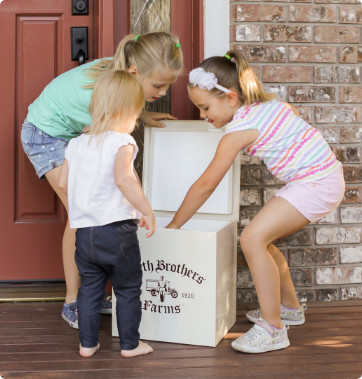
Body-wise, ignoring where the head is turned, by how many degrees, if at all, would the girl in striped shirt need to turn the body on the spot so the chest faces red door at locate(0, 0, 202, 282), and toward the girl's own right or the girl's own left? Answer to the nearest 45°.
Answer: approximately 45° to the girl's own right

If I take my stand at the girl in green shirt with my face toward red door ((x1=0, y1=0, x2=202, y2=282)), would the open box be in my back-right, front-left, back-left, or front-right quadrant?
back-right

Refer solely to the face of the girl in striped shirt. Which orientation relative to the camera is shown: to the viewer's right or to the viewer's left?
to the viewer's left

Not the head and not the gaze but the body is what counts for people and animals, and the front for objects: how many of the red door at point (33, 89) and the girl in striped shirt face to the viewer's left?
1

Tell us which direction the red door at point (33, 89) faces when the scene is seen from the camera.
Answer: facing the viewer

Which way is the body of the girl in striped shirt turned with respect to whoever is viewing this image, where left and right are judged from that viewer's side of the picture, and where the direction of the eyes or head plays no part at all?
facing to the left of the viewer

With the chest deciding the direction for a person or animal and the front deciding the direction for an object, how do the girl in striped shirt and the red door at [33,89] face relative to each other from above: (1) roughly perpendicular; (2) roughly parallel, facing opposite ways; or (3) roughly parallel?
roughly perpendicular
